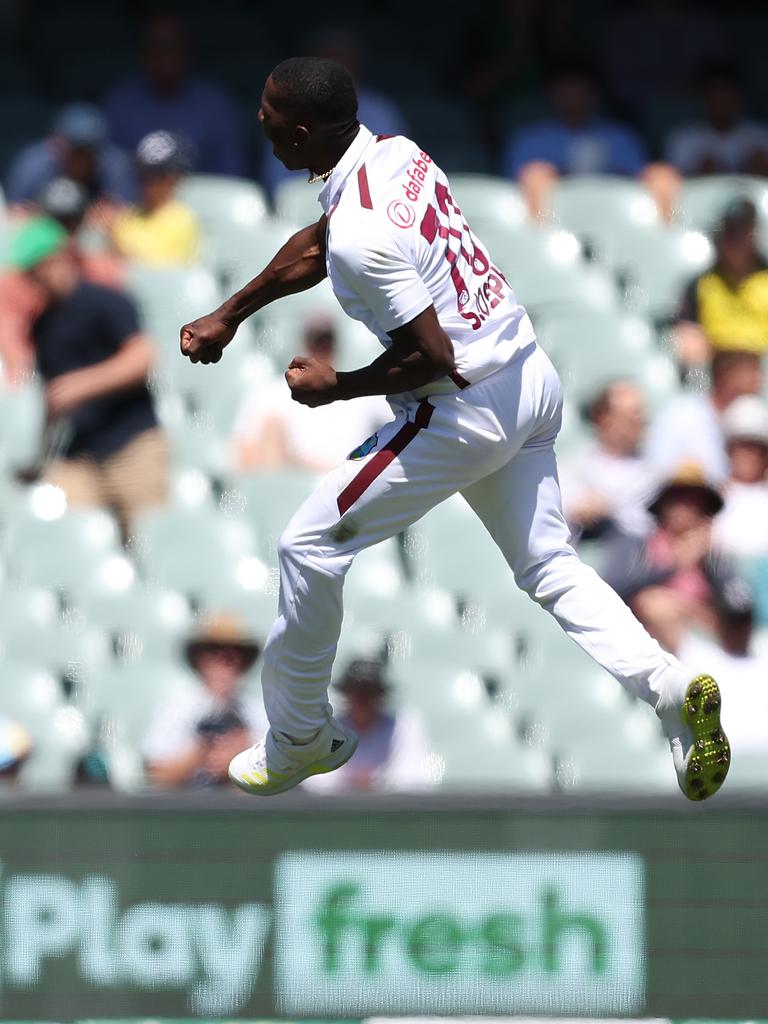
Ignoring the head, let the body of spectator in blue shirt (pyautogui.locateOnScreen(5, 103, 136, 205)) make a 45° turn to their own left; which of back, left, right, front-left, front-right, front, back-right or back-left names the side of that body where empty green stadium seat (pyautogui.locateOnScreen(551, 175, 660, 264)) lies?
front-left

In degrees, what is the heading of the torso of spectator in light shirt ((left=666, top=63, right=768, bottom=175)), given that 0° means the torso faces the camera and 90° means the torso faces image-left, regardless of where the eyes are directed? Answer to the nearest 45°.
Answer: approximately 0°

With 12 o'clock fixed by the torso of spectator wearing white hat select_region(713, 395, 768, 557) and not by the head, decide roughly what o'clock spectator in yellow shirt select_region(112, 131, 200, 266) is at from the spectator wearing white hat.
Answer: The spectator in yellow shirt is roughly at 3 o'clock from the spectator wearing white hat.

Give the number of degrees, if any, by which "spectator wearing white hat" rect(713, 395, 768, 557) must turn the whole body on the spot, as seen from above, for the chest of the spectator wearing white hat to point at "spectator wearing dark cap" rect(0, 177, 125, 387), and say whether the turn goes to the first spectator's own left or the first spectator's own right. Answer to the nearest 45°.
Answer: approximately 90° to the first spectator's own right

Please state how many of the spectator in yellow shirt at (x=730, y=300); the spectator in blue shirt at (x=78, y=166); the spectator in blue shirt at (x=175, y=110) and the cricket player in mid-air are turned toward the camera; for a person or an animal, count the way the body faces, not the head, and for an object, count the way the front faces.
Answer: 3

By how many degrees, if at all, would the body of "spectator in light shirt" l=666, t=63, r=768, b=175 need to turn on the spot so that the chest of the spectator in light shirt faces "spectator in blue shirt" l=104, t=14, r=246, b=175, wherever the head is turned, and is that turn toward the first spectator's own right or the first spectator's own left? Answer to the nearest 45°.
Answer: approximately 90° to the first spectator's own right

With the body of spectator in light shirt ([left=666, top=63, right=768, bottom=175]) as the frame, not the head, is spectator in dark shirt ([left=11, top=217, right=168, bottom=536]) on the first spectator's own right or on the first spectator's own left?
on the first spectator's own right
